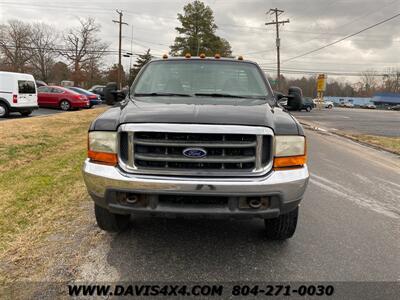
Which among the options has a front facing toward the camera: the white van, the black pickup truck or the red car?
the black pickup truck

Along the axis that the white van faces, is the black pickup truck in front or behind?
behind

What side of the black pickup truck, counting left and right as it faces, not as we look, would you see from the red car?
back

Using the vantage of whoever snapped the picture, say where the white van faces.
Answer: facing away from the viewer and to the left of the viewer

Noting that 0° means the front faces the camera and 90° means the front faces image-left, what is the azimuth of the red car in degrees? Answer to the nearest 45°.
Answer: approximately 135°

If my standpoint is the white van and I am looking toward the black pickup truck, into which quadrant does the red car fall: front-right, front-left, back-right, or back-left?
back-left

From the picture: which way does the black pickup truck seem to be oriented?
toward the camera

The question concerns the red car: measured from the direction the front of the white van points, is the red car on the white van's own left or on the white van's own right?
on the white van's own right

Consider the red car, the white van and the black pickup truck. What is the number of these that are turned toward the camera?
1
